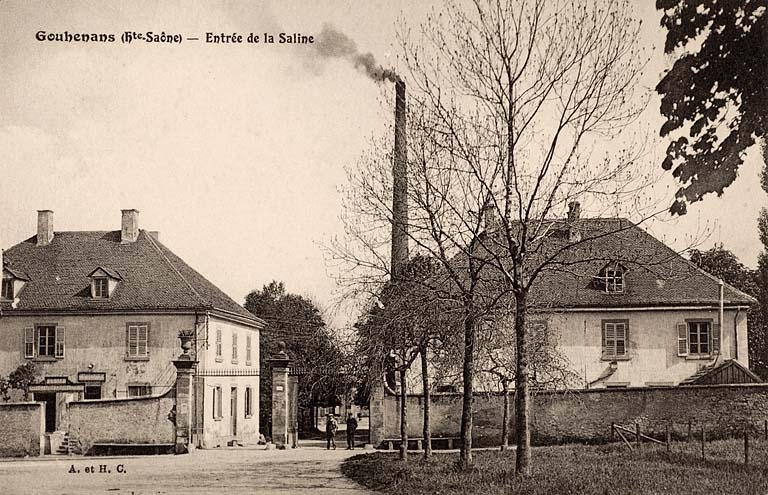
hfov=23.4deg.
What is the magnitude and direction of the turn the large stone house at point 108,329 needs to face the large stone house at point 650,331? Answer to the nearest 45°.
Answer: approximately 90° to its left

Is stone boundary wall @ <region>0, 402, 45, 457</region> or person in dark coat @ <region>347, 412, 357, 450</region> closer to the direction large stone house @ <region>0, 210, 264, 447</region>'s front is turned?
the stone boundary wall

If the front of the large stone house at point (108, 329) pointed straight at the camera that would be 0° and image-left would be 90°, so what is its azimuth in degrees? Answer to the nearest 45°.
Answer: approximately 0°

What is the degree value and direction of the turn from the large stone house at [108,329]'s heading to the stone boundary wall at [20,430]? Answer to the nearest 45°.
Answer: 0° — it already faces it

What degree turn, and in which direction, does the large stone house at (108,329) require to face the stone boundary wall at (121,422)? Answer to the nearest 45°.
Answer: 0° — it already faces it

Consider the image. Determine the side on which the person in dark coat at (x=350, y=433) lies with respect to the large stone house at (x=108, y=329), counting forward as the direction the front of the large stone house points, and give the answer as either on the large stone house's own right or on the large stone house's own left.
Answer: on the large stone house's own left
